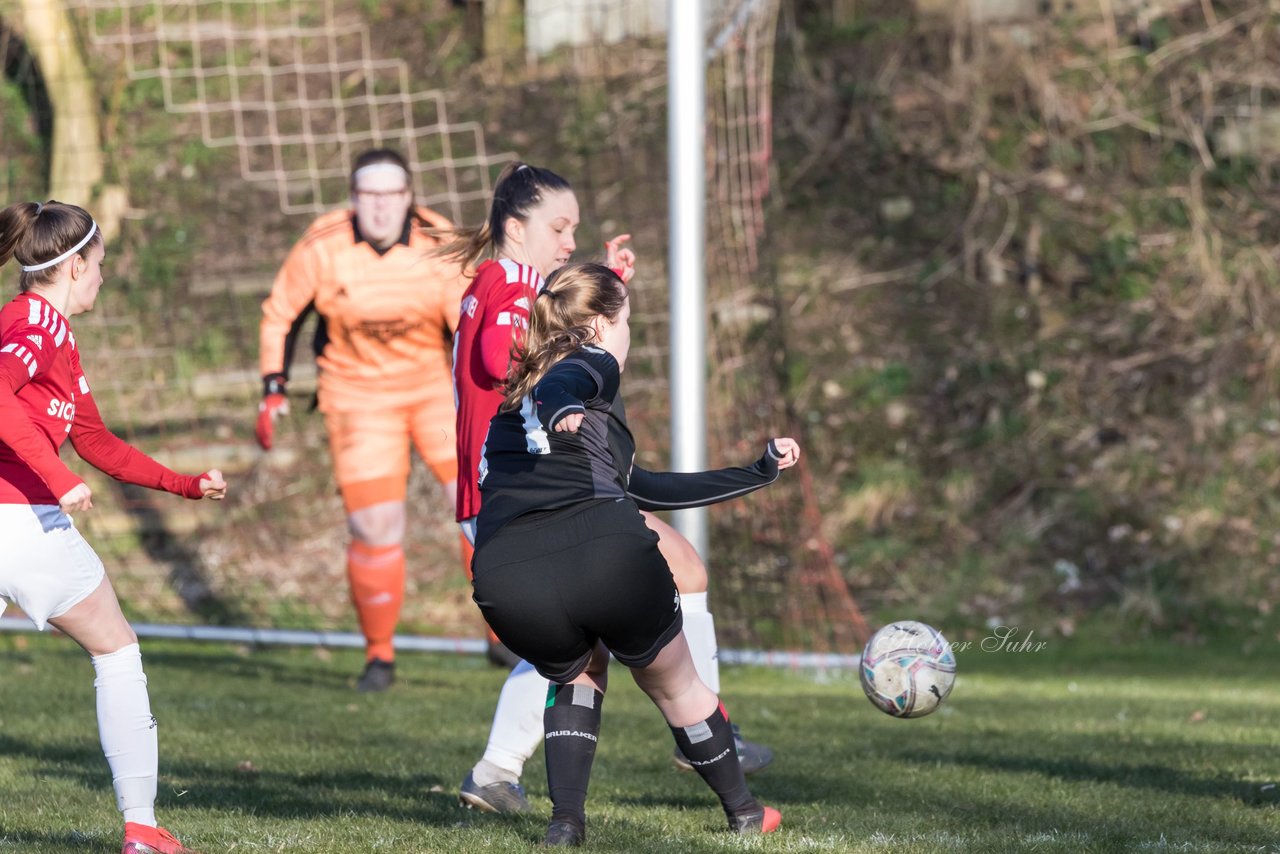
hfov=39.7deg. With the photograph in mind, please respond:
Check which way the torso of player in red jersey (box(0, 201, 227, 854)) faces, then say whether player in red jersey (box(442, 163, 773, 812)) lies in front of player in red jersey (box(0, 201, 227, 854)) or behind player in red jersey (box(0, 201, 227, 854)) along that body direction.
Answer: in front

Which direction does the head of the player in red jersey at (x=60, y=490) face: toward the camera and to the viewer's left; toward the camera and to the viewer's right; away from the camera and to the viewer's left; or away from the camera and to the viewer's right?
away from the camera and to the viewer's right

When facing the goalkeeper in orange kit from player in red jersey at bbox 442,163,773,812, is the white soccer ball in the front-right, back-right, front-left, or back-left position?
back-right

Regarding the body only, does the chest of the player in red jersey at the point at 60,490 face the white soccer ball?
yes

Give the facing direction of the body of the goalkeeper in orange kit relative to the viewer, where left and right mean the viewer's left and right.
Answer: facing the viewer

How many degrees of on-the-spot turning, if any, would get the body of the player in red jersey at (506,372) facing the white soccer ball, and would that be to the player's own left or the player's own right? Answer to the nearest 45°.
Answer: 0° — they already face it

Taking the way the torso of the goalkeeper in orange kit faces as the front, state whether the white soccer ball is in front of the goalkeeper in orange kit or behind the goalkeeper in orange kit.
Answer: in front

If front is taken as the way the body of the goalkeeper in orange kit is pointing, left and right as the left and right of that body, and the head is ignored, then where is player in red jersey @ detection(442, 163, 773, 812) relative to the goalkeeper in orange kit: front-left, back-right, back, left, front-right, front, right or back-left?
front

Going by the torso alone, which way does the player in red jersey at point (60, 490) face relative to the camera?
to the viewer's right

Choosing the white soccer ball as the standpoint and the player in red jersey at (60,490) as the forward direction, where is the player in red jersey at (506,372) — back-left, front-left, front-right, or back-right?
front-right

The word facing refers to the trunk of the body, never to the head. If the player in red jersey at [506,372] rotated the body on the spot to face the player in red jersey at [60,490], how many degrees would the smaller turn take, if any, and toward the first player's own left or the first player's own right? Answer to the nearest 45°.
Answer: approximately 135° to the first player's own right

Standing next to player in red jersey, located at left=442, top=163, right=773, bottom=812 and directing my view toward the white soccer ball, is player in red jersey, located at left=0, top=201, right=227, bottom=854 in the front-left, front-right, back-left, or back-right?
back-right
